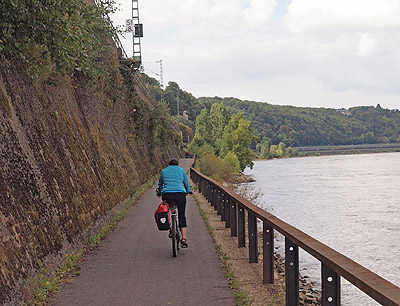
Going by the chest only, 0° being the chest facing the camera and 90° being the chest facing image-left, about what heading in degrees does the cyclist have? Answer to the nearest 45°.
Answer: approximately 180°

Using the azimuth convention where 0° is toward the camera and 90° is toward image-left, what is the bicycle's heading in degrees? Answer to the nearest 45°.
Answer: approximately 180°
